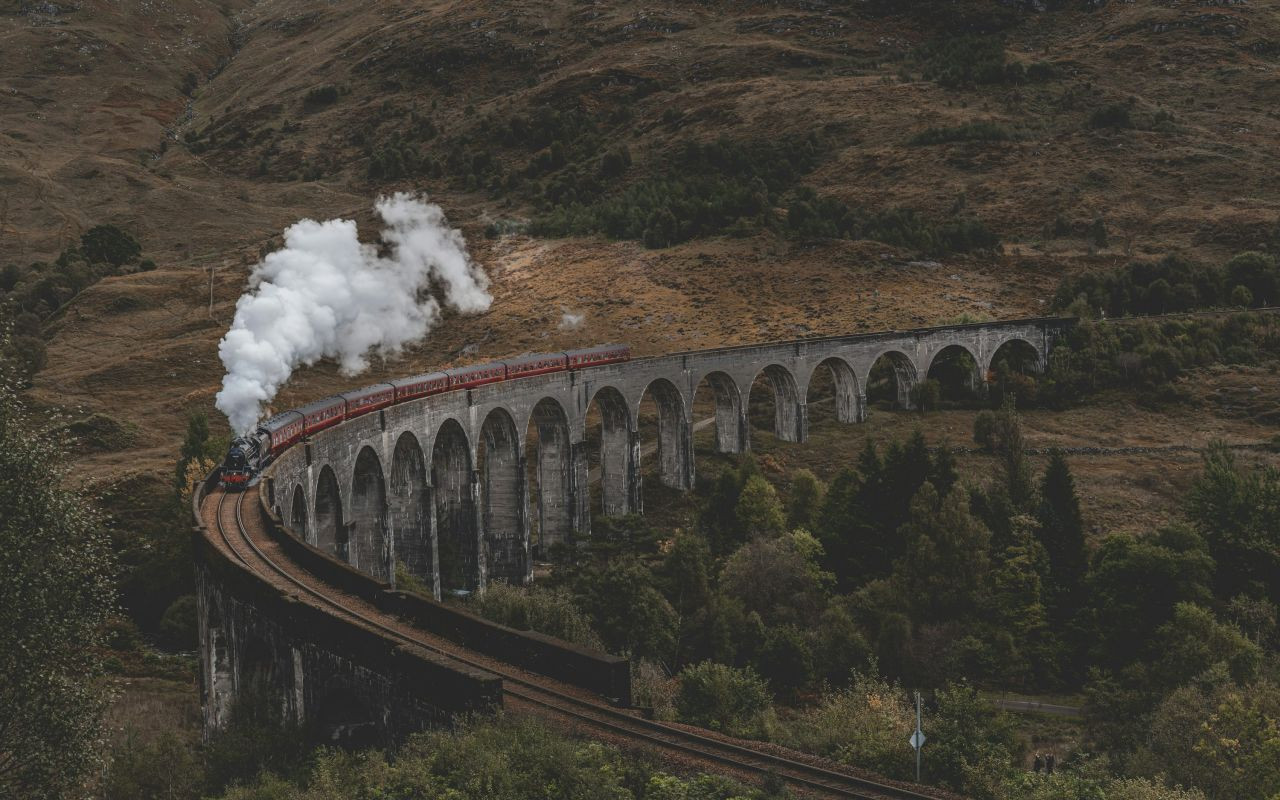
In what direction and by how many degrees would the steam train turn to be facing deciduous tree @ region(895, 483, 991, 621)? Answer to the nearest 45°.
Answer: approximately 135° to its left

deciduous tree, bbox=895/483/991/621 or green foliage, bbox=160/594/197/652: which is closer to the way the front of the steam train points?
the green foliage

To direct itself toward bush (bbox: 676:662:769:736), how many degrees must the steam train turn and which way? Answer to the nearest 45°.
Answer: approximately 90° to its left

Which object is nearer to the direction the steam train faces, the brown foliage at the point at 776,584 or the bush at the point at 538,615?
the bush

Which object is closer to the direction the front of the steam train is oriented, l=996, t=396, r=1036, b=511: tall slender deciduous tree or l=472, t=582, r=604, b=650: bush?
the bush

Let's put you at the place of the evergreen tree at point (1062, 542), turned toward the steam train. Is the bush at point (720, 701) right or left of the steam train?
left

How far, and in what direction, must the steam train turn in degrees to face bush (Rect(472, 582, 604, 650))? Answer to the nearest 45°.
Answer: approximately 90° to its left

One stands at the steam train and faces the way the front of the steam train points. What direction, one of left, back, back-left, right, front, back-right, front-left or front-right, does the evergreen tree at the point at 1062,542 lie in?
back-left

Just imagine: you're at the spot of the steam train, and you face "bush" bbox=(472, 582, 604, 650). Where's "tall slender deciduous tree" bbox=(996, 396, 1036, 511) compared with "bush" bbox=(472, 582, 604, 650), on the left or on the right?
left

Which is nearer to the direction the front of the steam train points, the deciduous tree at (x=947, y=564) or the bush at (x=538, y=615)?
the bush

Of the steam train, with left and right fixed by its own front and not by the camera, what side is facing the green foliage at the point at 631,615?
left

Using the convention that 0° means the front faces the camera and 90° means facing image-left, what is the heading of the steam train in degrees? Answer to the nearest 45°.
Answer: approximately 45°
